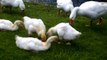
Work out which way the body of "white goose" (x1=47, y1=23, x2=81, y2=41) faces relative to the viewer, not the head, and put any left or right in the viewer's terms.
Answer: facing to the left of the viewer

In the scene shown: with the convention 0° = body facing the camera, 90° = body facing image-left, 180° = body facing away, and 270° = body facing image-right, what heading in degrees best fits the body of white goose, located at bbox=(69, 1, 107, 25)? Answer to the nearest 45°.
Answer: approximately 90°

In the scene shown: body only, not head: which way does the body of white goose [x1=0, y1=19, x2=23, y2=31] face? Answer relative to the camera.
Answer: to the viewer's right

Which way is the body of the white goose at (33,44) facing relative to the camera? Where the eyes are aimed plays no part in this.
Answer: to the viewer's right

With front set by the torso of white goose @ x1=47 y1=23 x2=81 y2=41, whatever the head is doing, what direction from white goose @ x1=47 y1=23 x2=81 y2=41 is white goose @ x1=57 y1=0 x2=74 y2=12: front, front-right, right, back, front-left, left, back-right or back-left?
right

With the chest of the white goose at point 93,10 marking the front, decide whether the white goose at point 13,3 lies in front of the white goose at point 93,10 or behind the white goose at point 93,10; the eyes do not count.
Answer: in front

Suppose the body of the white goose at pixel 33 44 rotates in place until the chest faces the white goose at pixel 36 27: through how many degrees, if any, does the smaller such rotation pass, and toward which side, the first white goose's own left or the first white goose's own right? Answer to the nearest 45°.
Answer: approximately 90° to the first white goose's own left
